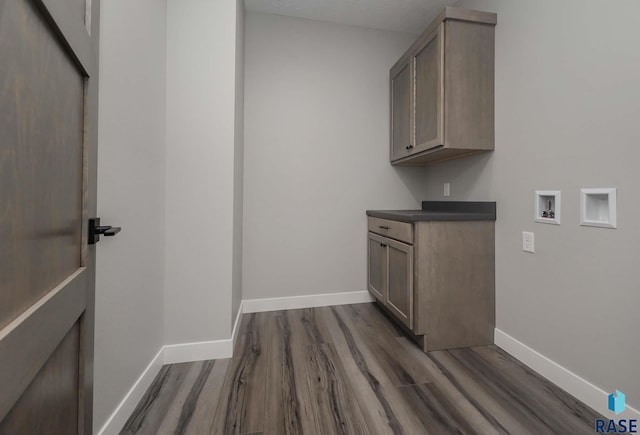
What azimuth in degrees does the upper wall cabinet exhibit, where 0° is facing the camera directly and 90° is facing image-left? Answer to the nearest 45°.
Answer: approximately 45°

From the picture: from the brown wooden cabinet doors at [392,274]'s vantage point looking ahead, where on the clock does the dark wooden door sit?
The dark wooden door is roughly at 11 o'clock from the brown wooden cabinet doors.

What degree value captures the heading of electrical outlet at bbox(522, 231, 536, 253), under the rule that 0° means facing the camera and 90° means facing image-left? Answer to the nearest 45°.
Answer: approximately 45°

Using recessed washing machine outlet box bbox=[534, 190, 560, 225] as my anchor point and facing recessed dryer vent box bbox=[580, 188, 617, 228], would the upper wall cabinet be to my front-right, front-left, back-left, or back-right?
back-right

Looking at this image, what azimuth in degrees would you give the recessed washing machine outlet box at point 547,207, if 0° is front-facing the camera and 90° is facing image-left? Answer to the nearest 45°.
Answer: approximately 45°

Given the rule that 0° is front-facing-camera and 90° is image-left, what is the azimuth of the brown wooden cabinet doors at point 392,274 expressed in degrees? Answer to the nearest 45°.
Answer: approximately 45°

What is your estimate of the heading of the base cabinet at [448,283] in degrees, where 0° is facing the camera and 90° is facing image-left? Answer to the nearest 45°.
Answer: approximately 45°
